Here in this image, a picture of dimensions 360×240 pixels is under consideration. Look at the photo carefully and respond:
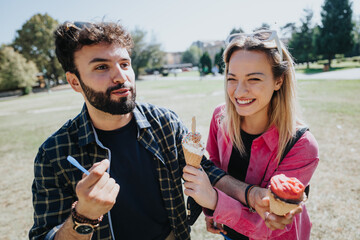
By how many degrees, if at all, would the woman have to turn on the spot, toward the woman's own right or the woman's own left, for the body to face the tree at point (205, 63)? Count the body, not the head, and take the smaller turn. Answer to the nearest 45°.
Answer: approximately 135° to the woman's own right

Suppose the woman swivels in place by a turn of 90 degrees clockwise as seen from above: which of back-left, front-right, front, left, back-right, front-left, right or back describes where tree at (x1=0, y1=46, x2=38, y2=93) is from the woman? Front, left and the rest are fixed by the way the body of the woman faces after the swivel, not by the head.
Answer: front

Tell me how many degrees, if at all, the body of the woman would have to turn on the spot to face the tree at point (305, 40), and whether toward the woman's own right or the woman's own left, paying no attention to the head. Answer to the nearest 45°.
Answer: approximately 135° to the woman's own right

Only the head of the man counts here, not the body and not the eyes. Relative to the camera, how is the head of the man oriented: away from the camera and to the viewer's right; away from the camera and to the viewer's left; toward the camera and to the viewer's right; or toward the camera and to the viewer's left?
toward the camera and to the viewer's right

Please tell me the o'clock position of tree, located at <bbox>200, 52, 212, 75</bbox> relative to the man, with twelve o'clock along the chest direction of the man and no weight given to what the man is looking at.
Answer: The tree is roughly at 8 o'clock from the man.

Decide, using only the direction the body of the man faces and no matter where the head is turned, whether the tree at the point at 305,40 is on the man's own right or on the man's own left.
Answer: on the man's own left

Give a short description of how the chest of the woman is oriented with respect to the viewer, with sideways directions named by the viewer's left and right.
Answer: facing the viewer and to the left of the viewer

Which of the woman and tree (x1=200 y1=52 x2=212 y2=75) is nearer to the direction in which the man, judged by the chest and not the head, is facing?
the woman

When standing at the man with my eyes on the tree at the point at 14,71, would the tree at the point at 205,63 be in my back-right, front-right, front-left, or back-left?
front-right

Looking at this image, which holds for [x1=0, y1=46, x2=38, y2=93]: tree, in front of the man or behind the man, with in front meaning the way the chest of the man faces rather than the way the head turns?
behind

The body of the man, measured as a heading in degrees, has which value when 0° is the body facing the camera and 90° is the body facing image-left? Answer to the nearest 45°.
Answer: approximately 315°

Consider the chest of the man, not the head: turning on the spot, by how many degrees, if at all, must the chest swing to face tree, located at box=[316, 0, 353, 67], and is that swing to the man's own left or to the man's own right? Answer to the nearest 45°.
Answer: approximately 90° to the man's own left

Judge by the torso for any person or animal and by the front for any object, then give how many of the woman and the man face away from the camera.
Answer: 0
